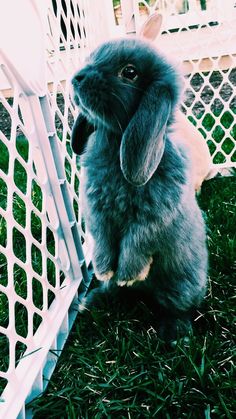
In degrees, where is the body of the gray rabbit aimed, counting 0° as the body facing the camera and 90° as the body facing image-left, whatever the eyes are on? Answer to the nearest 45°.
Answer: approximately 45°

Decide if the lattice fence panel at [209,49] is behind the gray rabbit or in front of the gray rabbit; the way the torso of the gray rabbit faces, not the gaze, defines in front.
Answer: behind
